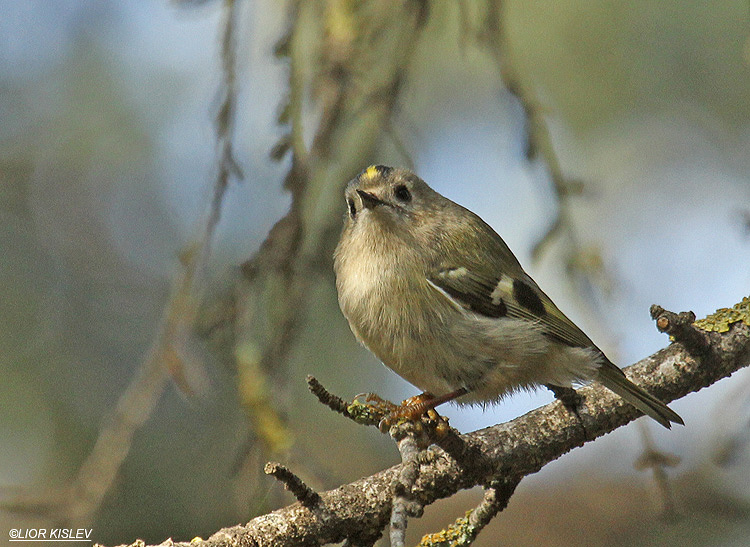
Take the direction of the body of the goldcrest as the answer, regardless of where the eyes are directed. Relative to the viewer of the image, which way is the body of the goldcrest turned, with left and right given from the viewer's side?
facing the viewer and to the left of the viewer
